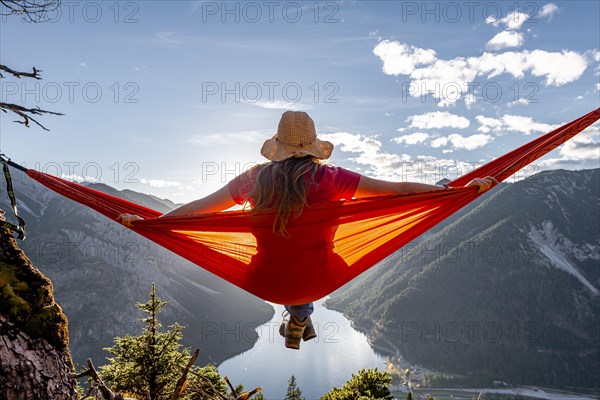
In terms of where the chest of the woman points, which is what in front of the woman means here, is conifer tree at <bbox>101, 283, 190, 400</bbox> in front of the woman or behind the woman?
in front

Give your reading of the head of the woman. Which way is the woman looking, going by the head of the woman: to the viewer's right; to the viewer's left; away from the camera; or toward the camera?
away from the camera

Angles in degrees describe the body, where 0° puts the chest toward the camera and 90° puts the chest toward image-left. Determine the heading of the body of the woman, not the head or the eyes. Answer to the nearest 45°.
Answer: approximately 180°

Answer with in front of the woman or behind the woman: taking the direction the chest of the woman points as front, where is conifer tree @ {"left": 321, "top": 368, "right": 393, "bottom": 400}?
in front
